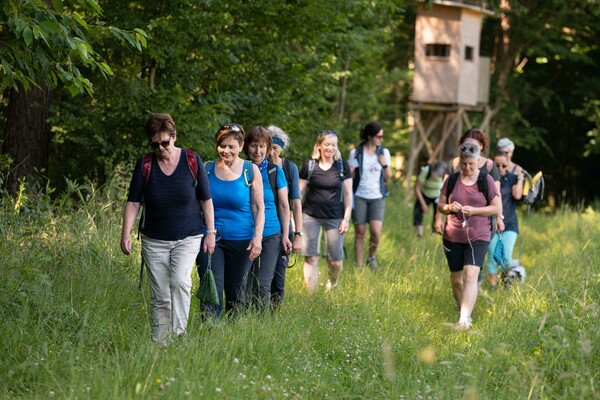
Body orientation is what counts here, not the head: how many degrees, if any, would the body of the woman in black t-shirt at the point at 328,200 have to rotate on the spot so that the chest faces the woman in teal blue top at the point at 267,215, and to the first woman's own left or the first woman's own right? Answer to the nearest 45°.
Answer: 0° — they already face them

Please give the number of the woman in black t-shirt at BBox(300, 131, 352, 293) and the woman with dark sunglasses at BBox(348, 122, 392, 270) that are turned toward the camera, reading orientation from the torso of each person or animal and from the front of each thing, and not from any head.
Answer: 2

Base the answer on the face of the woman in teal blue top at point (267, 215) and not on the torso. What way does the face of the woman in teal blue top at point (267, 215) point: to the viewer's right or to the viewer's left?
to the viewer's left

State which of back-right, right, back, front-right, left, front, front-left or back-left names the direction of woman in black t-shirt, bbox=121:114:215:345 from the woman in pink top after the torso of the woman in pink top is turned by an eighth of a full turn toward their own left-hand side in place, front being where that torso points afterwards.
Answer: right

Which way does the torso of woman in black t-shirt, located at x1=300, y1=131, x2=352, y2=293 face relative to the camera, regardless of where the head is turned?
toward the camera

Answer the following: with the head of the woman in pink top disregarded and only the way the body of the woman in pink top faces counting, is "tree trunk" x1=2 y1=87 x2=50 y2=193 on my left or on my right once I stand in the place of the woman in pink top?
on my right

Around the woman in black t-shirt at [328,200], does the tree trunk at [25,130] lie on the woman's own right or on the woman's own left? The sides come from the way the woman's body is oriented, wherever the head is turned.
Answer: on the woman's own right

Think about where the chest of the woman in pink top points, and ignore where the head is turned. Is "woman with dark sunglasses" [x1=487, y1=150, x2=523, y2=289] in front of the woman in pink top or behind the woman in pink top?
behind

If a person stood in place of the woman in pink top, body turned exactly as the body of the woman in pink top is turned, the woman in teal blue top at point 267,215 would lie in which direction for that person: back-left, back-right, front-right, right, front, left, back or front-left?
front-right

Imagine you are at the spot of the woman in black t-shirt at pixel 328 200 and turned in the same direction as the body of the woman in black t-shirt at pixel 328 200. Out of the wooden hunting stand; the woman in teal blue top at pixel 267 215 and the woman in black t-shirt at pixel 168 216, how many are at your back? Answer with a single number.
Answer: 1

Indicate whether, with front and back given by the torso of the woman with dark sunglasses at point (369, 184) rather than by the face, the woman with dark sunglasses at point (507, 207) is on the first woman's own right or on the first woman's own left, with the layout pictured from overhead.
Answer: on the first woman's own left

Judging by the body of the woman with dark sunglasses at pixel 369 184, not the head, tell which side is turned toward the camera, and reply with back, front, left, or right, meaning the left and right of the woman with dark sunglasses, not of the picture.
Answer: front

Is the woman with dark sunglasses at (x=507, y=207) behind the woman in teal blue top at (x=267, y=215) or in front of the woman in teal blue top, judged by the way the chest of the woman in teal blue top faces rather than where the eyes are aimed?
behind
